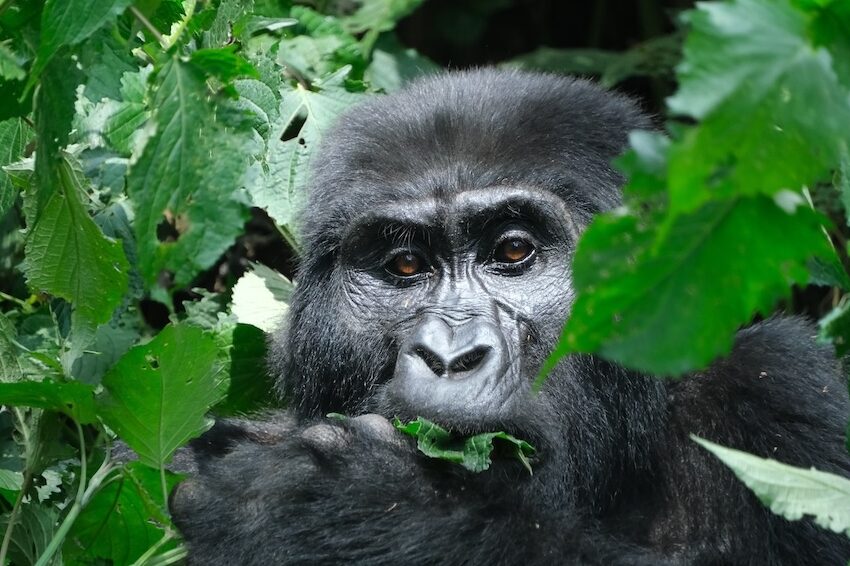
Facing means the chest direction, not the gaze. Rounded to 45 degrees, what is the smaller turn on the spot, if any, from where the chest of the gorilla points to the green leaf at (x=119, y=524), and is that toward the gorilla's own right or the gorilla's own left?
approximately 90° to the gorilla's own right

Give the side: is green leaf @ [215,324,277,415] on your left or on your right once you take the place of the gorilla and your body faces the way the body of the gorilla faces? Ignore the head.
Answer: on your right

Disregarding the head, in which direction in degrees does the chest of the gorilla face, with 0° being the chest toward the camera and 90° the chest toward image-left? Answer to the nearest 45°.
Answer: approximately 0°

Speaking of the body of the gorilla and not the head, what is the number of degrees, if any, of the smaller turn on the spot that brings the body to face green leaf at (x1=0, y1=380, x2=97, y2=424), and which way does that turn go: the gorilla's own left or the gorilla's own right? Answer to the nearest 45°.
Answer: approximately 90° to the gorilla's own right

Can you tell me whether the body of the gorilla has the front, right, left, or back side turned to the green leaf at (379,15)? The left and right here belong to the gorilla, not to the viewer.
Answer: back

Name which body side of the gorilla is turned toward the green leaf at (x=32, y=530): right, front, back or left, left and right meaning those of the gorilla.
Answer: right

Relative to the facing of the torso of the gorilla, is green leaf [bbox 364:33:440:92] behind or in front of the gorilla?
behind

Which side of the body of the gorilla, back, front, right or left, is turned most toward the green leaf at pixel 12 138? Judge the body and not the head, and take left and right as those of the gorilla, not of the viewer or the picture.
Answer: right
